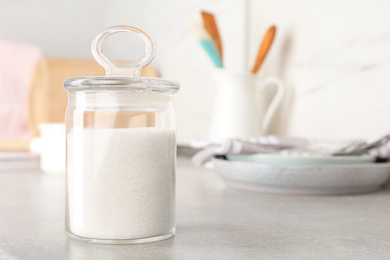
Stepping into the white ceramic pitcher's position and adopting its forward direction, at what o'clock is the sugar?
The sugar is roughly at 9 o'clock from the white ceramic pitcher.

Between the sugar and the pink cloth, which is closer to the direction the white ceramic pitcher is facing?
the pink cloth

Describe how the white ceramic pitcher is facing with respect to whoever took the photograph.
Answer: facing to the left of the viewer
